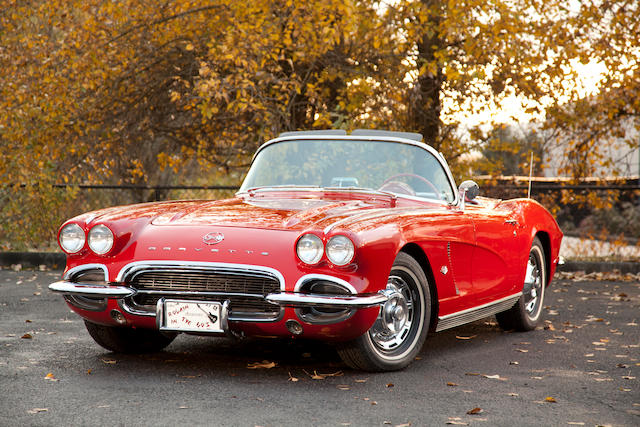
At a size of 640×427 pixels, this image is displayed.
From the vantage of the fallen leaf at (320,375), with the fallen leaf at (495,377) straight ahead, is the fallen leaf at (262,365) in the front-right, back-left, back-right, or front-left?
back-left

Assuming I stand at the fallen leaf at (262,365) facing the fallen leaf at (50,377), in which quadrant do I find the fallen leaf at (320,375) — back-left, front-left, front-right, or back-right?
back-left

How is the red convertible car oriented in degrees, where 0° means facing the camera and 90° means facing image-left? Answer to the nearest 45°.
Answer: approximately 45°
